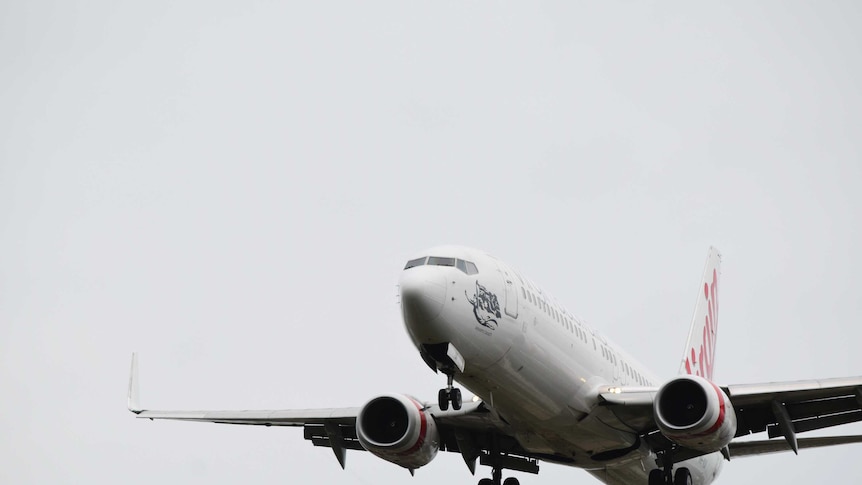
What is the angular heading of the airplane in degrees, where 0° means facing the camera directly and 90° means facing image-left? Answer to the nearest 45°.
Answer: approximately 45°
